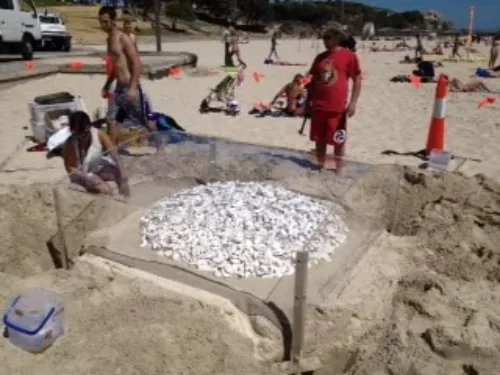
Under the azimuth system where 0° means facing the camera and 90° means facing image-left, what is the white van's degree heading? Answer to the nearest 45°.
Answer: approximately 270°

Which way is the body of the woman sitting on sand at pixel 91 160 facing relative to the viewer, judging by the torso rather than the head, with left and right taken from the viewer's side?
facing the viewer and to the right of the viewer

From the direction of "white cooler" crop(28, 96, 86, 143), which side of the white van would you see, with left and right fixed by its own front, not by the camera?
right

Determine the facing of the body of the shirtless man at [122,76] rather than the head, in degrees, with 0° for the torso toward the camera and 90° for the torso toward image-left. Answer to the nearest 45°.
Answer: approximately 45°

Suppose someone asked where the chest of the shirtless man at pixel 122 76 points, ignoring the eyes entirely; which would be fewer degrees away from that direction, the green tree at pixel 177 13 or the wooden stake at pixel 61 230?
the wooden stake

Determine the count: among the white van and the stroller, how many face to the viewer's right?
1

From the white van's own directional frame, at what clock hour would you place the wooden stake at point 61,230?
The wooden stake is roughly at 3 o'clock from the white van.

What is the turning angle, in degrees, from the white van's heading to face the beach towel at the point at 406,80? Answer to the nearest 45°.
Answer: approximately 45° to its right

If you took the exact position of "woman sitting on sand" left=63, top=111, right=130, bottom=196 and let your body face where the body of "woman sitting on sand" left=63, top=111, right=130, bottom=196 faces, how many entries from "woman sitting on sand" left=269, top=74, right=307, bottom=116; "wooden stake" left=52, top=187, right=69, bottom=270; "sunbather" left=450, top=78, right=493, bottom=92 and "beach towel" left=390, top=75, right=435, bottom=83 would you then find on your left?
3

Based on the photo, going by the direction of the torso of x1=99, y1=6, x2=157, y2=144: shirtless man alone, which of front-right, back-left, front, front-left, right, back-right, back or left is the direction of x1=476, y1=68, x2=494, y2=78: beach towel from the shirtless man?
back
